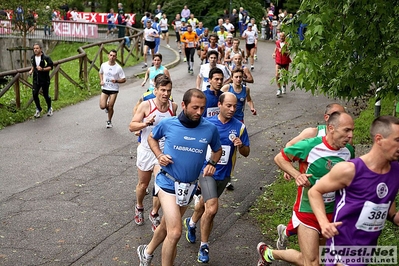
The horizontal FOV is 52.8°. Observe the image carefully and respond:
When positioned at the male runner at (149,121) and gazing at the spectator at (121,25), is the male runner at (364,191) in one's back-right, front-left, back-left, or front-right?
back-right

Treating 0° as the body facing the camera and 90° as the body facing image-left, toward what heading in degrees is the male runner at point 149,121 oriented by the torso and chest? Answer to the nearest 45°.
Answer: approximately 315°

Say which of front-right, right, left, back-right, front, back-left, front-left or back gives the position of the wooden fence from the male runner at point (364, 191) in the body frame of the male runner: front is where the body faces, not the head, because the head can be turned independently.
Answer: back

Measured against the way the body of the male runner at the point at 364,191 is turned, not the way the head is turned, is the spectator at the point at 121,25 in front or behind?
behind

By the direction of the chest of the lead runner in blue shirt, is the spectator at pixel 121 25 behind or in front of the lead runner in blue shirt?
behind
